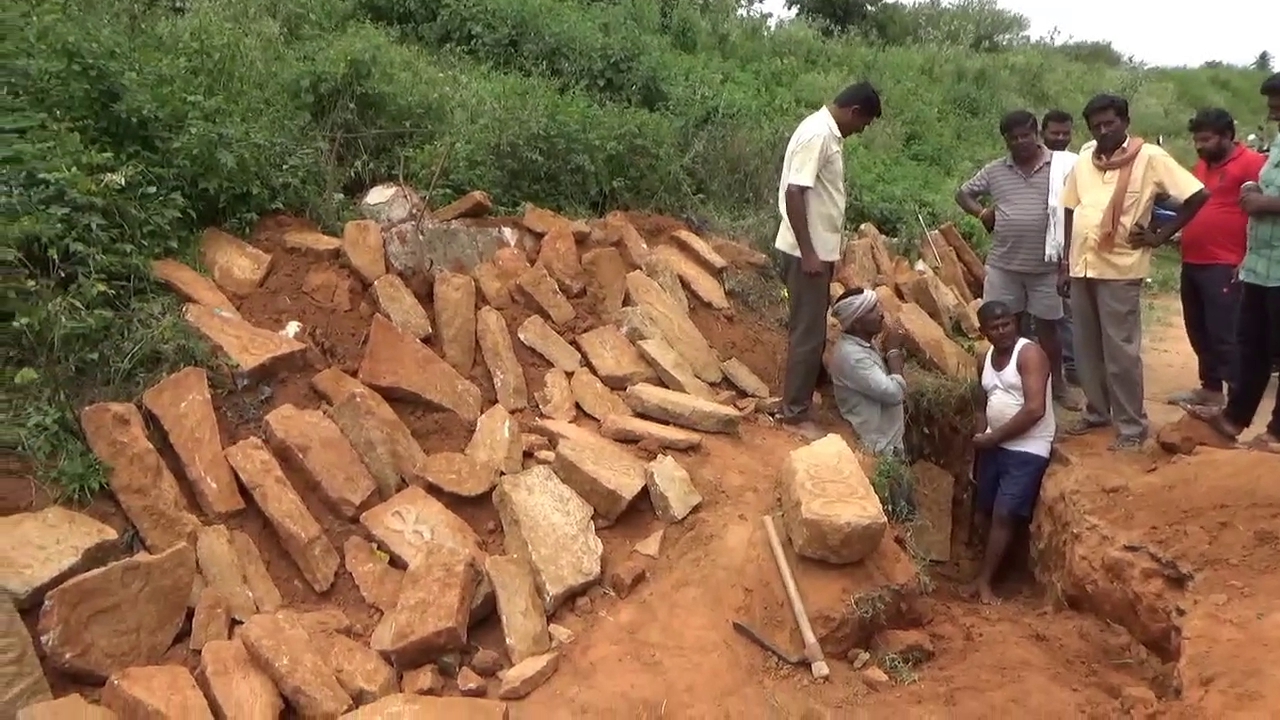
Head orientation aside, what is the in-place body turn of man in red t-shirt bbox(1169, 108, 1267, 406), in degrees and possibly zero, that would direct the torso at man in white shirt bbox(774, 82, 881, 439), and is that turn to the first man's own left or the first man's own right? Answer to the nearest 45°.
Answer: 0° — they already face them

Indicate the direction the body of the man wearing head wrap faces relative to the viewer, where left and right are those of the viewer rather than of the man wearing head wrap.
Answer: facing to the right of the viewer

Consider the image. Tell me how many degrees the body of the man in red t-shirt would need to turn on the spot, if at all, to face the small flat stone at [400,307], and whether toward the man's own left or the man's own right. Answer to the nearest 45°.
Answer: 0° — they already face it

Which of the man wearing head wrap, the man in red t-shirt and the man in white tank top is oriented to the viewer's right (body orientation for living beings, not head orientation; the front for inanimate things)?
the man wearing head wrap

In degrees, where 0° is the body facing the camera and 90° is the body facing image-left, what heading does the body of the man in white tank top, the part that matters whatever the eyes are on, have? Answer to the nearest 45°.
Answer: approximately 45°

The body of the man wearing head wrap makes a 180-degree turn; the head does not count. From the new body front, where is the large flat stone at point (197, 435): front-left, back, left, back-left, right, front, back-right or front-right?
front-left

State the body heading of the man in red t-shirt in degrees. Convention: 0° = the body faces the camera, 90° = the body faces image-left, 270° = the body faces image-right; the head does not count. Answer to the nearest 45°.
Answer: approximately 45°
